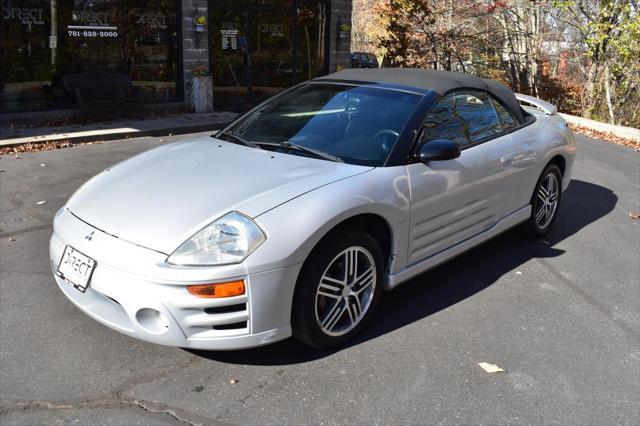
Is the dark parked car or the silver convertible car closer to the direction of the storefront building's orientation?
the silver convertible car

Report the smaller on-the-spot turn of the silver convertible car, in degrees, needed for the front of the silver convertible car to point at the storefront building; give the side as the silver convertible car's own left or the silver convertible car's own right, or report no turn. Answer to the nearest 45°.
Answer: approximately 135° to the silver convertible car's own right

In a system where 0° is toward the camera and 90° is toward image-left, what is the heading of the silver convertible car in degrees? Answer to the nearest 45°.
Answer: approximately 45°

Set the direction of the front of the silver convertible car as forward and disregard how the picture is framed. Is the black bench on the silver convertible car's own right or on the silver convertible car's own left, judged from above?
on the silver convertible car's own right

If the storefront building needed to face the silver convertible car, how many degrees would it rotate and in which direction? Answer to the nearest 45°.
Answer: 0° — it already faces it

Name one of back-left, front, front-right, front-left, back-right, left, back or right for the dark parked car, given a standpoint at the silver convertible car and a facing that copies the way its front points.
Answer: back-right
